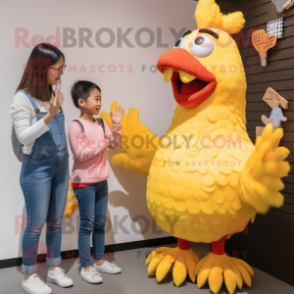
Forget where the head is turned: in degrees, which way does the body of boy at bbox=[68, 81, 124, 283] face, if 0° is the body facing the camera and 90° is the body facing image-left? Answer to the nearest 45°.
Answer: approximately 315°

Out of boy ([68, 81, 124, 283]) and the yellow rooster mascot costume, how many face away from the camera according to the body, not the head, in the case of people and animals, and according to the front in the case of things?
0

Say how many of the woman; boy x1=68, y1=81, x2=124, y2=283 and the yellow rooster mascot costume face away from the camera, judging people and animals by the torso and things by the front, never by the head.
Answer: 0

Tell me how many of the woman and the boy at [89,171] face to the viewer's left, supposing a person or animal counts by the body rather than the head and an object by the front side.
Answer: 0

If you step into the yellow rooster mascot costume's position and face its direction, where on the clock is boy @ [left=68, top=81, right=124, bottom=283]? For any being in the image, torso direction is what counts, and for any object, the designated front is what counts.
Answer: The boy is roughly at 2 o'clock from the yellow rooster mascot costume.

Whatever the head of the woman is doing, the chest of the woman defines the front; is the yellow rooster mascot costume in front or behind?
in front

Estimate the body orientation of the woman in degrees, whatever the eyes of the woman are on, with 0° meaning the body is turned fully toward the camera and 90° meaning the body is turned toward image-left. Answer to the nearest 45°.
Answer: approximately 315°

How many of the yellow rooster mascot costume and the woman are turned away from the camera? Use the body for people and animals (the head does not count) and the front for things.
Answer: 0

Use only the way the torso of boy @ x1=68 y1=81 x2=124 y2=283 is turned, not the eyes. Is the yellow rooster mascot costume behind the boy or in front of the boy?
in front

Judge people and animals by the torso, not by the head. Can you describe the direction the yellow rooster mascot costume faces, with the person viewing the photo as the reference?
facing the viewer and to the left of the viewer

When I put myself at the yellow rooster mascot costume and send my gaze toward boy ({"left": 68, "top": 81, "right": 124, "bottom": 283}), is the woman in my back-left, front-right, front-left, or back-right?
front-left
